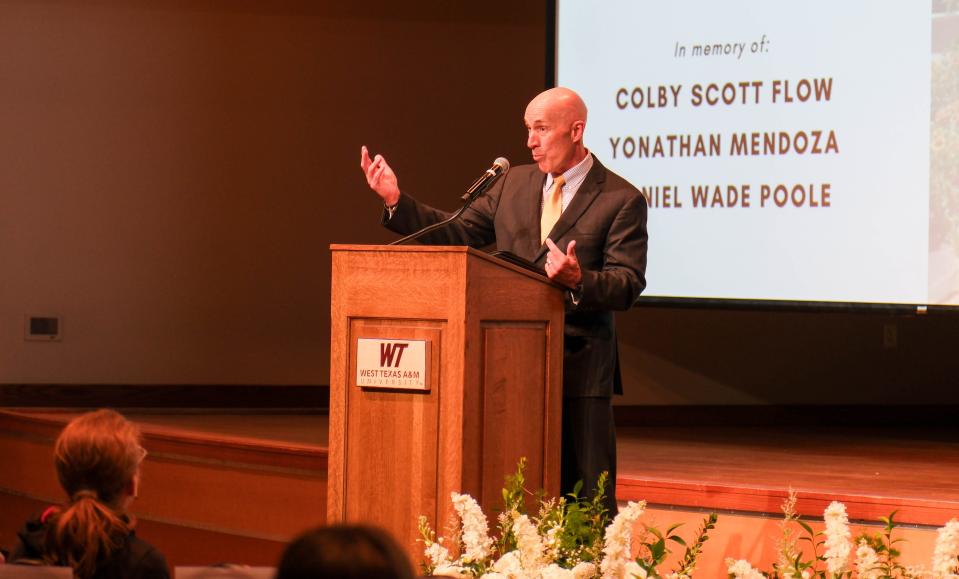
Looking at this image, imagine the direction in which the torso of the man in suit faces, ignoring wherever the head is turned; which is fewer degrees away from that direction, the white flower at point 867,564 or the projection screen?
the white flower

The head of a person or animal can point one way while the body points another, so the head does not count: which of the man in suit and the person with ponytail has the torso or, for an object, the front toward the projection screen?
the person with ponytail

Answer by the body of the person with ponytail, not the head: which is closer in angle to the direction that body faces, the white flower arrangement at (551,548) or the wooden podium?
the wooden podium

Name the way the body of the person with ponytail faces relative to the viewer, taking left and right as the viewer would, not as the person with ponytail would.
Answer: facing away from the viewer and to the right of the viewer

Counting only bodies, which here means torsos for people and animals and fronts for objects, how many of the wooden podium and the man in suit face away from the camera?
0

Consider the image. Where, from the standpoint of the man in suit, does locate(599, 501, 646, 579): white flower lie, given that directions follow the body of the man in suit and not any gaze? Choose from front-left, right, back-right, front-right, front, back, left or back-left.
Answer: front-left

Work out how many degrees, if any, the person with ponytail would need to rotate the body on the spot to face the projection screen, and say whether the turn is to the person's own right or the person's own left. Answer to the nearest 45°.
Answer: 0° — they already face it

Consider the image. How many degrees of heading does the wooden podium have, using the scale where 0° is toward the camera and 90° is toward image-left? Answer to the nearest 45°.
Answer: approximately 45°

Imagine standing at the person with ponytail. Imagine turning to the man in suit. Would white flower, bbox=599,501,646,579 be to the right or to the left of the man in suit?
right

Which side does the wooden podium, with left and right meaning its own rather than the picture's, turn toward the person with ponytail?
front

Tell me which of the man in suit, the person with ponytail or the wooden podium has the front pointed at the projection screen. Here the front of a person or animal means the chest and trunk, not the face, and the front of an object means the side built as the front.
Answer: the person with ponytail

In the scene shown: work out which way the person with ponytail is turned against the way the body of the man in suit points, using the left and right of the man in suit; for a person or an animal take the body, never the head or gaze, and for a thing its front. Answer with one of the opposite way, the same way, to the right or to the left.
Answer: the opposite way

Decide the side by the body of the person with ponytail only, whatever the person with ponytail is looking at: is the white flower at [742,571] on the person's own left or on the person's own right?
on the person's own right

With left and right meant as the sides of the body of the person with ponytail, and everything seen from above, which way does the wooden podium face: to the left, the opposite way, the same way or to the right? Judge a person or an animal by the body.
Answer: the opposite way
